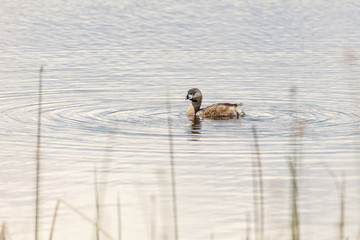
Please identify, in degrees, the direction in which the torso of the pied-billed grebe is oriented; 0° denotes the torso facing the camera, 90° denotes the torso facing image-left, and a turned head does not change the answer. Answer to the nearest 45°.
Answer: approximately 90°
